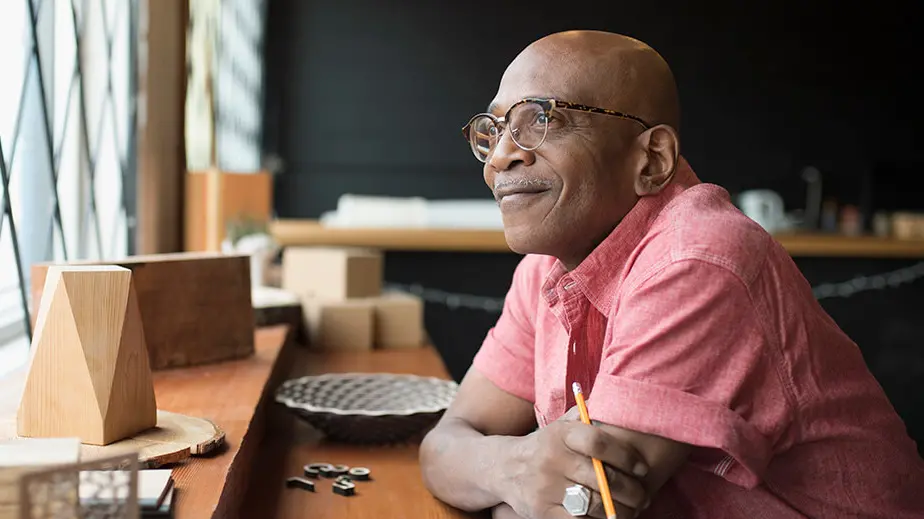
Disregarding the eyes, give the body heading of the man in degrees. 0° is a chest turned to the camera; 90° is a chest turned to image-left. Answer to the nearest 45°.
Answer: approximately 45°

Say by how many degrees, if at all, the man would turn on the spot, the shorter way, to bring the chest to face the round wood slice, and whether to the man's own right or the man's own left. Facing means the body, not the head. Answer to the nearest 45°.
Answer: approximately 45° to the man's own right

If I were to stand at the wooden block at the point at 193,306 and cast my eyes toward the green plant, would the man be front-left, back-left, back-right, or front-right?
back-right

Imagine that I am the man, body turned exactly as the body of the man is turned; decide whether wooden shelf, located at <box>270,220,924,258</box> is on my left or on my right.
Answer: on my right

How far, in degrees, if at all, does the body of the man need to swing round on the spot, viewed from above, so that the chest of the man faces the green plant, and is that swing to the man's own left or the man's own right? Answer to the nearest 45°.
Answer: approximately 90° to the man's own right

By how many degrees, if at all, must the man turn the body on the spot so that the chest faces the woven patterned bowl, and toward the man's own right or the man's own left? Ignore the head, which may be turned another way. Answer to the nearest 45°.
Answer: approximately 90° to the man's own right

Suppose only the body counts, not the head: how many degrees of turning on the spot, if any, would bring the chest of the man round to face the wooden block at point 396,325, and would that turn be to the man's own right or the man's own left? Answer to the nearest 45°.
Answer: approximately 90° to the man's own right

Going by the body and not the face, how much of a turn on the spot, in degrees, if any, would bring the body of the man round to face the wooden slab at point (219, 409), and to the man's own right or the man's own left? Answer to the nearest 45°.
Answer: approximately 45° to the man's own right

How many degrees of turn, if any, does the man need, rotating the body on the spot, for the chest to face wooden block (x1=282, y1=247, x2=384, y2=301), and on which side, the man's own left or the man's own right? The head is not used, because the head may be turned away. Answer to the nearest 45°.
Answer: approximately 90° to the man's own right

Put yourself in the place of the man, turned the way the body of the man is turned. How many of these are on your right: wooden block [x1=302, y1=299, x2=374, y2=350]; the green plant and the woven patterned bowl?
3

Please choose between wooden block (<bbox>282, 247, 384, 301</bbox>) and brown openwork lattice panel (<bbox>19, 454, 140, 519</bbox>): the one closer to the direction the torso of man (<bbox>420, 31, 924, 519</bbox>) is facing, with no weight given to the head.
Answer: the brown openwork lattice panel
